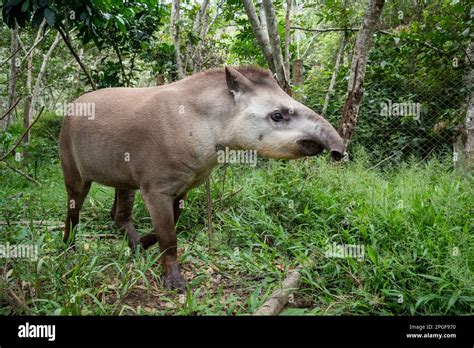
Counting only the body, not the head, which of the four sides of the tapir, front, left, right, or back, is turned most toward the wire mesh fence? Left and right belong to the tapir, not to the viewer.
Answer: left

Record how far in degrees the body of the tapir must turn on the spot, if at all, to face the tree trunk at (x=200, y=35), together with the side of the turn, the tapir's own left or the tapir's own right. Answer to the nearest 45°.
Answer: approximately 135° to the tapir's own left

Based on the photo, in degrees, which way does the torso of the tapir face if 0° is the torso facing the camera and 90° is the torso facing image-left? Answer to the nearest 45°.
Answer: approximately 315°
